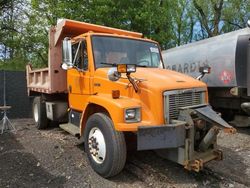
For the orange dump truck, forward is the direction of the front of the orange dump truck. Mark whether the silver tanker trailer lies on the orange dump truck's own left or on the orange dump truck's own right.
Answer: on the orange dump truck's own left

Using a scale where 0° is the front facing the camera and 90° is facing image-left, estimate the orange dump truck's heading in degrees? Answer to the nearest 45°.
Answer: approximately 315°
